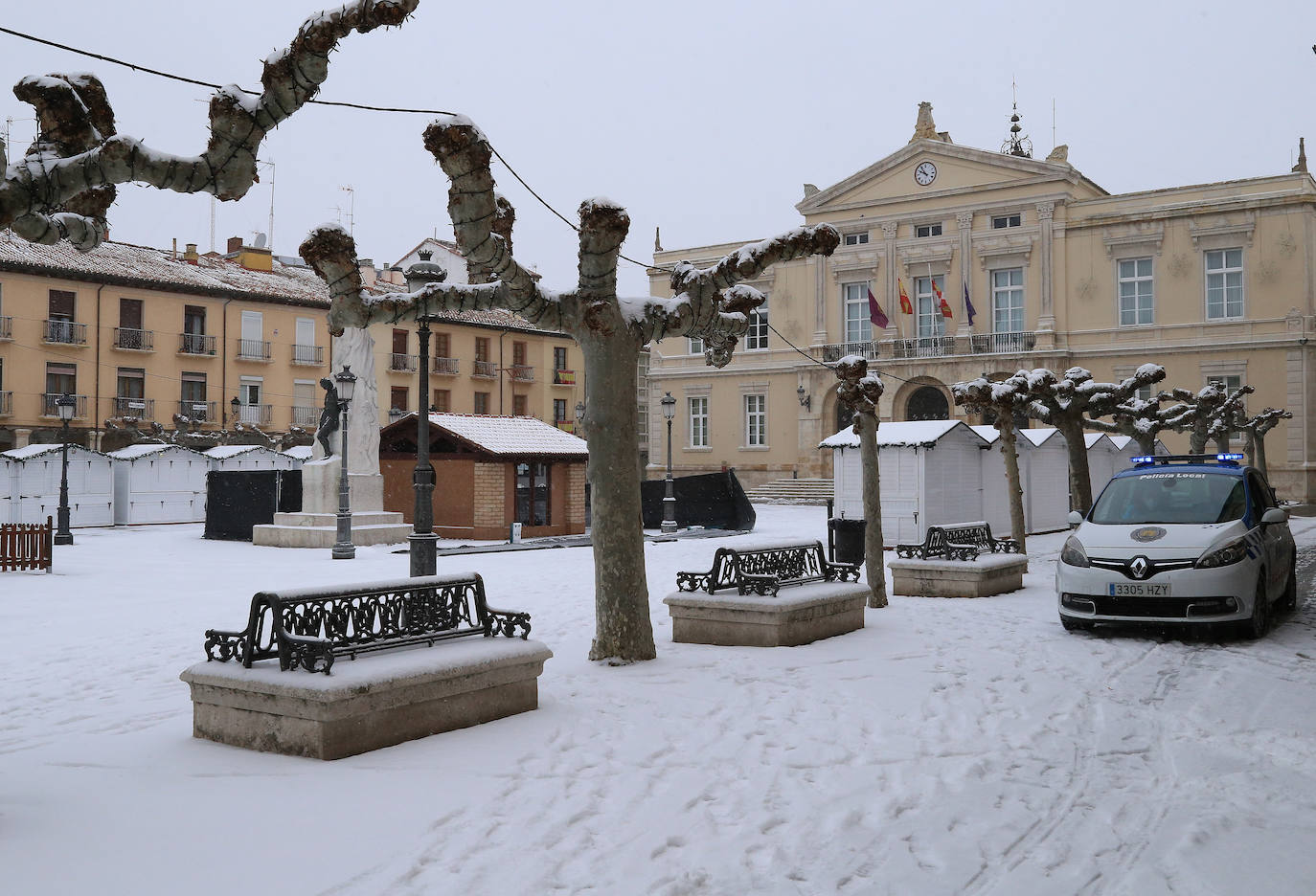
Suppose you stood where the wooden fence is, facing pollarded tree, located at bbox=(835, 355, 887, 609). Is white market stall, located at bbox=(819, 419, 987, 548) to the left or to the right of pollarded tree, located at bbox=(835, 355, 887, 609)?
left

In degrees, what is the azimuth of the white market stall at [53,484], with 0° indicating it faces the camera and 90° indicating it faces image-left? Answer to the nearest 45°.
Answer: approximately 0°

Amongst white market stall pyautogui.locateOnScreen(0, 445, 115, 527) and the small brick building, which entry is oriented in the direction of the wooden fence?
the white market stall
